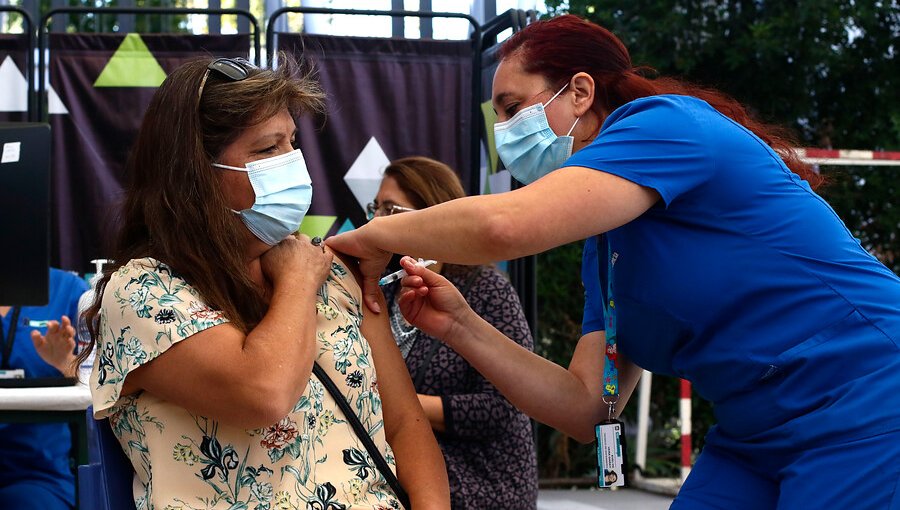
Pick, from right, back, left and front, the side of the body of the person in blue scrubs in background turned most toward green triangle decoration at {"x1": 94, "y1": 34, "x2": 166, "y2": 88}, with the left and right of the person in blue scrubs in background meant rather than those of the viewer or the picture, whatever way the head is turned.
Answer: back

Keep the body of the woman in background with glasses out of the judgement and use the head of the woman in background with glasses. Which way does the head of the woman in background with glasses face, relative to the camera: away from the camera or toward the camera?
toward the camera

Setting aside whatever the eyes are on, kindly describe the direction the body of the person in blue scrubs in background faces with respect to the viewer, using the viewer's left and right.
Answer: facing the viewer

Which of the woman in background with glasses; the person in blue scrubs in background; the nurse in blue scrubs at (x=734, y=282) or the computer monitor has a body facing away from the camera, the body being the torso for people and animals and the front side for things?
the computer monitor

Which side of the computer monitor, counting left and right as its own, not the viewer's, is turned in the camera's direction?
back

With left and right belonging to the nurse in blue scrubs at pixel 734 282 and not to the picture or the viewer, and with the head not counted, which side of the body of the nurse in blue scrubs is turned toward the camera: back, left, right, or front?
left

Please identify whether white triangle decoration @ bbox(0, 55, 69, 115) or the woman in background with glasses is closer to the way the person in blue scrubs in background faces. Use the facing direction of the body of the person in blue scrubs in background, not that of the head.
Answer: the woman in background with glasses

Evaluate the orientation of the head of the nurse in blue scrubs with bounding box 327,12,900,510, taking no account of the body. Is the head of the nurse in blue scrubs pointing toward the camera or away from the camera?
toward the camera

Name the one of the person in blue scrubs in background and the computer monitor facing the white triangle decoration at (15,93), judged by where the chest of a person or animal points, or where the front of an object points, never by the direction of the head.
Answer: the computer monitor

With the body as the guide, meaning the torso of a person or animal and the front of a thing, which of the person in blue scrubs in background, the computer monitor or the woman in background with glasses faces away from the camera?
the computer monitor

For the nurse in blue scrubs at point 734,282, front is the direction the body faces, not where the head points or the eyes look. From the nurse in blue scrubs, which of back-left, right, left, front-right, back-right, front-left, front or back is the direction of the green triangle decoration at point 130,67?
front-right

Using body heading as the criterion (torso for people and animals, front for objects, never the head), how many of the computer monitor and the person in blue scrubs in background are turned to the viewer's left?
0

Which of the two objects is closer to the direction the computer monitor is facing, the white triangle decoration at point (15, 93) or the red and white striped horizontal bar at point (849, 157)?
the white triangle decoration

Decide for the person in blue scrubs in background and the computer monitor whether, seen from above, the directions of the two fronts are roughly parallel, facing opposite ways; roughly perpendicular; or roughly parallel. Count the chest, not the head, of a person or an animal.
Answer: roughly parallel, facing opposite ways
